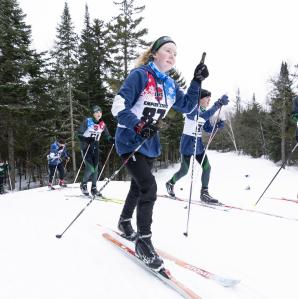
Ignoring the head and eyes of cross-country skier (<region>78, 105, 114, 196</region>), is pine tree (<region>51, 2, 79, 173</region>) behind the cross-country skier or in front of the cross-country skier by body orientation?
behind

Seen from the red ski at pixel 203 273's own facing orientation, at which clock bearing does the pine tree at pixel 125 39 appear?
The pine tree is roughly at 7 o'clock from the red ski.

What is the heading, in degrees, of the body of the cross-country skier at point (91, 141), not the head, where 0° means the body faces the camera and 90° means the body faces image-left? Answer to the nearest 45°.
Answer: approximately 315°

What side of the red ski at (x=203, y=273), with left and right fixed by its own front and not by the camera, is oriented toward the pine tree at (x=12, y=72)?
back

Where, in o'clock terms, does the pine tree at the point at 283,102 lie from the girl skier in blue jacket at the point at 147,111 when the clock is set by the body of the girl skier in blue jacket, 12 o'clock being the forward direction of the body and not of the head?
The pine tree is roughly at 8 o'clock from the girl skier in blue jacket.

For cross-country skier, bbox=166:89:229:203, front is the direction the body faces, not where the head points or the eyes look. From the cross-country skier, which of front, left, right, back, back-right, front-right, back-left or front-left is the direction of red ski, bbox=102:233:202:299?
right
